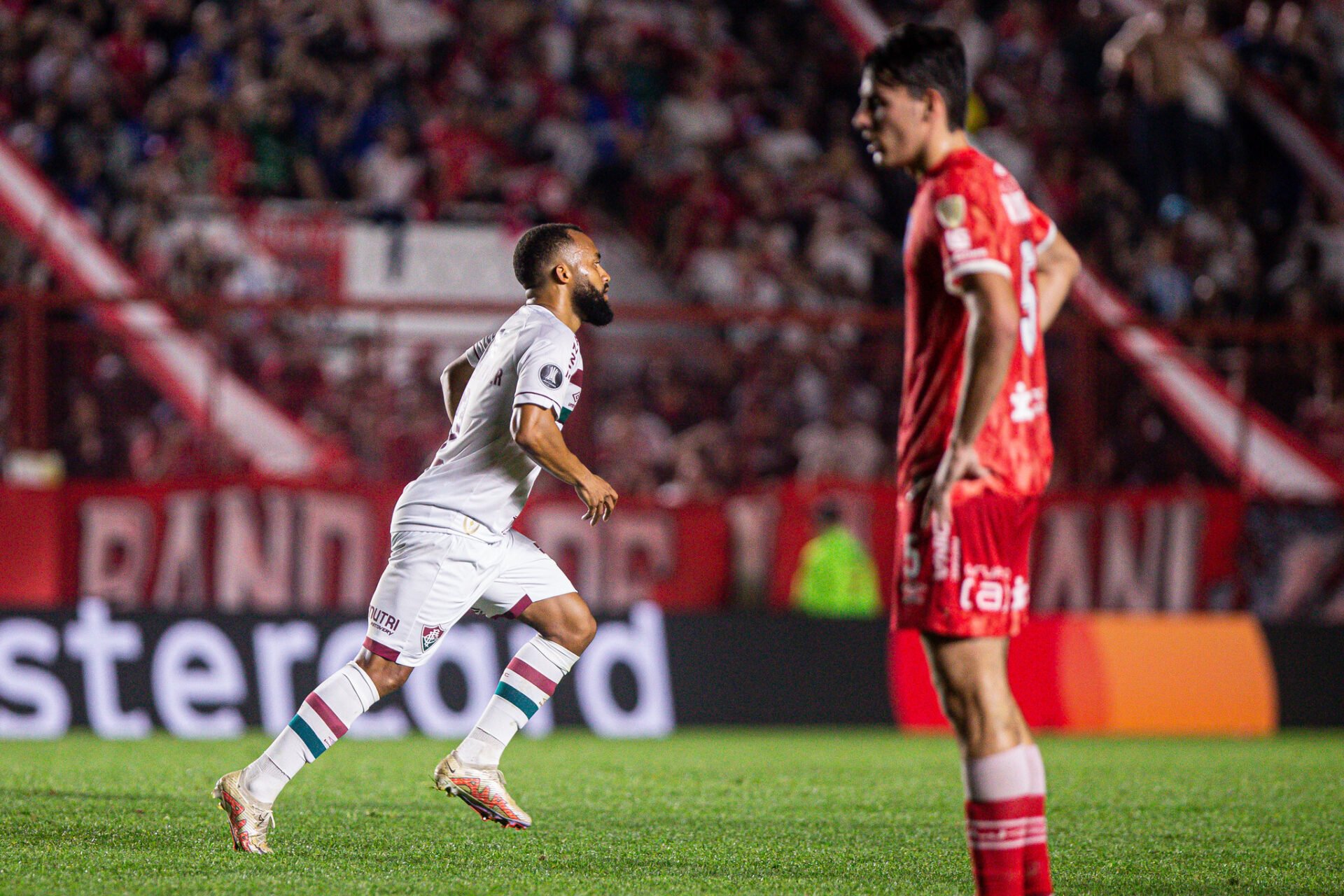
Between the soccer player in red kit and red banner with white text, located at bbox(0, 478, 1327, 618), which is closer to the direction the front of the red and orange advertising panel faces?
the soccer player in red kit

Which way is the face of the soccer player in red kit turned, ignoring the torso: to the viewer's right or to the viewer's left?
to the viewer's left

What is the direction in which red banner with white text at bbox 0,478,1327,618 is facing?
toward the camera

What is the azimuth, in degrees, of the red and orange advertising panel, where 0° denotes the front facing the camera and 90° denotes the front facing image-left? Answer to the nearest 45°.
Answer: approximately 0°

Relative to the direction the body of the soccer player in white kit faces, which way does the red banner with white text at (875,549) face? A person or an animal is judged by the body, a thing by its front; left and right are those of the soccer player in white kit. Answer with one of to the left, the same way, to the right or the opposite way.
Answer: to the right

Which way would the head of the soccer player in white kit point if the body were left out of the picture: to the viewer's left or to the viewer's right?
to the viewer's right

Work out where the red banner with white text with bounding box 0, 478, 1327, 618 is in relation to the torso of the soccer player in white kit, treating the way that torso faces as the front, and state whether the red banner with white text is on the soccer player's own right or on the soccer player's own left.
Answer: on the soccer player's own left

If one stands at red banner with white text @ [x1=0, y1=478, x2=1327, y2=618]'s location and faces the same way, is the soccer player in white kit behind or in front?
in front

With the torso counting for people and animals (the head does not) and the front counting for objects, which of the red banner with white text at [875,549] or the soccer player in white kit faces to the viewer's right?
the soccer player in white kit

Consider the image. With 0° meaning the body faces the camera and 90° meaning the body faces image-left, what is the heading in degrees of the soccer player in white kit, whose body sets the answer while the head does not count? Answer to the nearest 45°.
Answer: approximately 270°

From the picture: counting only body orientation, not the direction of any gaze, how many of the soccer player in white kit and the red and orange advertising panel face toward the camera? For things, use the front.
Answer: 1

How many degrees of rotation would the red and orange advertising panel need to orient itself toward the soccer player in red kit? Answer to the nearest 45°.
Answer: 0° — it already faces them

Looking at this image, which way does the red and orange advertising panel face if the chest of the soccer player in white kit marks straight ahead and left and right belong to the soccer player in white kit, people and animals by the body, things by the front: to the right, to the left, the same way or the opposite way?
to the right

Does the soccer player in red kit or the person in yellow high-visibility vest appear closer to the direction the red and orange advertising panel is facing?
the soccer player in red kit

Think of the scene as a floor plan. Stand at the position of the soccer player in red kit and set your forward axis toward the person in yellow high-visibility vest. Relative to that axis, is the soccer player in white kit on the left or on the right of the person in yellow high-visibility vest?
left
